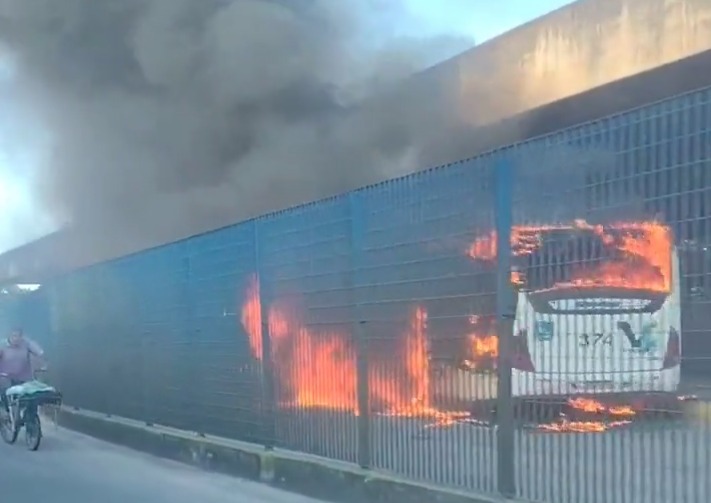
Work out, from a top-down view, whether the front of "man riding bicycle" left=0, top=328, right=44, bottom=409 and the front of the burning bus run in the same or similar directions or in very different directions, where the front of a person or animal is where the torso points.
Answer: very different directions

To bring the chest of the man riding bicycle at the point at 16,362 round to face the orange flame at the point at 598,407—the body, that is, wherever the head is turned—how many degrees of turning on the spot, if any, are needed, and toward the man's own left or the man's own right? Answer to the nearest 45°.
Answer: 0° — they already face it

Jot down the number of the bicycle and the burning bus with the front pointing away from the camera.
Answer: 1

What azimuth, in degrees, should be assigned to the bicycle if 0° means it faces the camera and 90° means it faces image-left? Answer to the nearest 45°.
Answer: approximately 315°

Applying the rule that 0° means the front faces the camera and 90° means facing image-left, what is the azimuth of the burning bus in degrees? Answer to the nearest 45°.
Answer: approximately 180°

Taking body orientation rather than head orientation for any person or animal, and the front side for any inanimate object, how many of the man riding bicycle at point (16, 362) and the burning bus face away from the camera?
1
